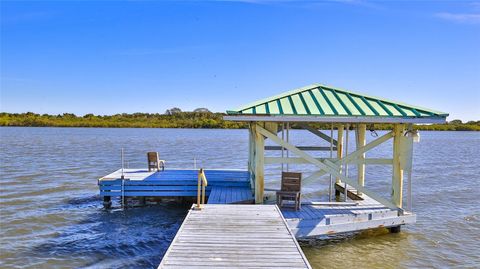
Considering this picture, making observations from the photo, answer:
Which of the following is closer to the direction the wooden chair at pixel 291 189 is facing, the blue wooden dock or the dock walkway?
the dock walkway

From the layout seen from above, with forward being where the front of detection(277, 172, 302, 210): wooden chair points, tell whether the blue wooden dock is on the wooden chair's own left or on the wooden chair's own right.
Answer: on the wooden chair's own right

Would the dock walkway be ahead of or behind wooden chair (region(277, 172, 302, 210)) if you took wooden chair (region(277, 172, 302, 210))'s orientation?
ahead

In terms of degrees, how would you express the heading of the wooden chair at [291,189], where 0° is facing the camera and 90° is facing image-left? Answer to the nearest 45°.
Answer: approximately 45°

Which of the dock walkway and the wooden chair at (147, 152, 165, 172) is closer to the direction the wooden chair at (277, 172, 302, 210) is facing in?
the dock walkway

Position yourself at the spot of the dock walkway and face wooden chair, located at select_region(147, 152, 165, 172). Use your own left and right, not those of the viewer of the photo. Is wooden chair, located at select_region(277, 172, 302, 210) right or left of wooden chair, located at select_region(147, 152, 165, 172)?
right

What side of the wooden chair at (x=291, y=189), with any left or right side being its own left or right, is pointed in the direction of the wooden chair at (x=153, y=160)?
right
